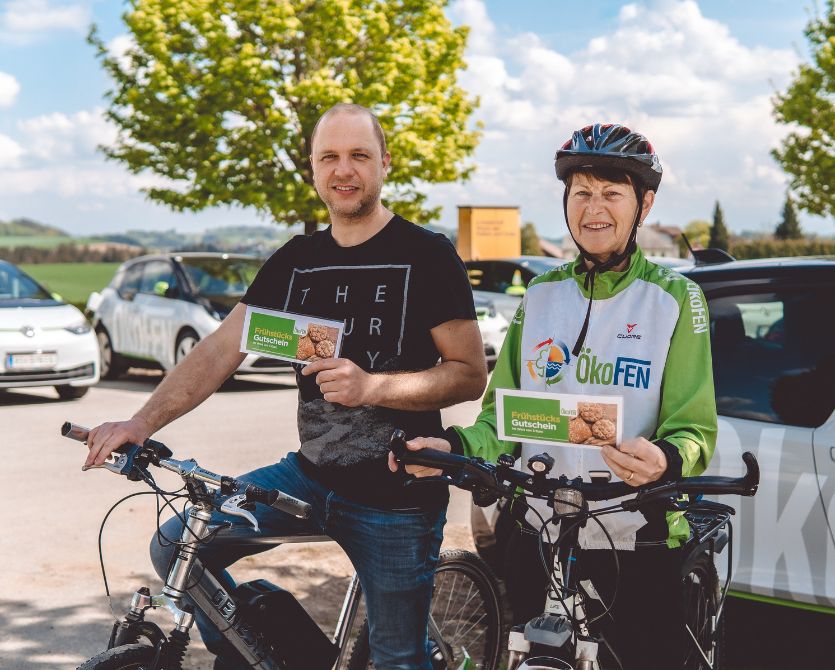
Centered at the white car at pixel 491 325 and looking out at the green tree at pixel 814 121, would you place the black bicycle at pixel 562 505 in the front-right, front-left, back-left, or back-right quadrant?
back-right

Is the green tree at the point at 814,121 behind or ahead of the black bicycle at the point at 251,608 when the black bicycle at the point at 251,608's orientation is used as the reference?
behind

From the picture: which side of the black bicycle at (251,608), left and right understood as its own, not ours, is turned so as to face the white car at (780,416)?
back

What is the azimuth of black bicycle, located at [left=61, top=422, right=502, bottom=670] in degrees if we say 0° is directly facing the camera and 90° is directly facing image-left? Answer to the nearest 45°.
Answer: approximately 45°

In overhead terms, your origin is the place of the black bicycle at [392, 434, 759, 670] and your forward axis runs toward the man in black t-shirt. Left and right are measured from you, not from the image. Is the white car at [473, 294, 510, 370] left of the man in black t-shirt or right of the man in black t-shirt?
right

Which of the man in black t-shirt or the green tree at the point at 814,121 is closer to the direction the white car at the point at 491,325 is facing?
the man in black t-shirt

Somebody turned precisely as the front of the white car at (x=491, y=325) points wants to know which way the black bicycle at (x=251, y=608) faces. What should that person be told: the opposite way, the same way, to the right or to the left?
to the right

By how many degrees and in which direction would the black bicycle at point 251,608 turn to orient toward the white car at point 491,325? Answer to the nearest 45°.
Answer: approximately 135° to its right
